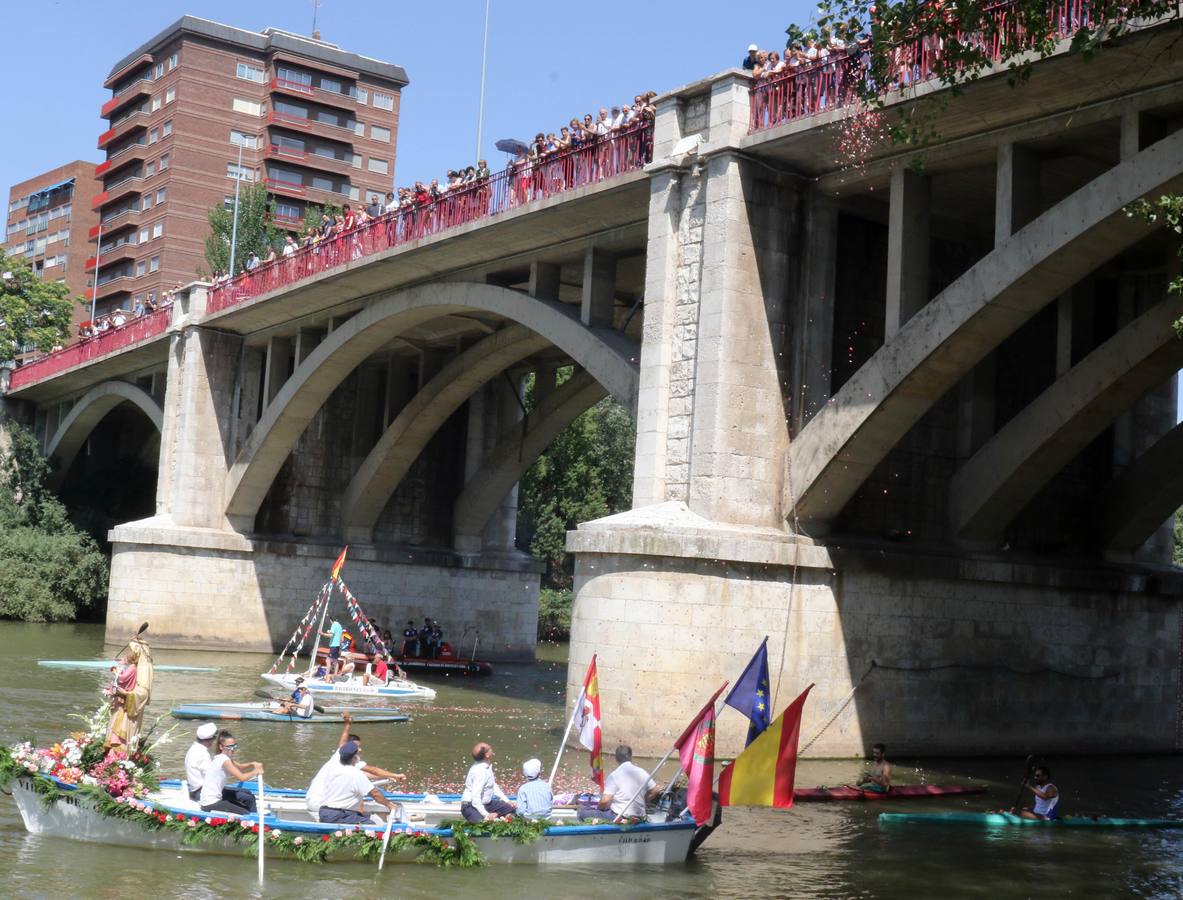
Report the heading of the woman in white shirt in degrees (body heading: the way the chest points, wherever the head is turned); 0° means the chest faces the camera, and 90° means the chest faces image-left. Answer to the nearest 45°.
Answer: approximately 270°

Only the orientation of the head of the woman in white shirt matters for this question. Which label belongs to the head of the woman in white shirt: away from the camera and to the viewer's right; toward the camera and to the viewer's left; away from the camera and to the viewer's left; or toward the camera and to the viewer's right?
toward the camera and to the viewer's right

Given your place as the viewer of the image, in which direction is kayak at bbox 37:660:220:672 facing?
facing to the left of the viewer

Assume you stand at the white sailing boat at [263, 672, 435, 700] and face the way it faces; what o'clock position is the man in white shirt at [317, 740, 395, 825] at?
The man in white shirt is roughly at 9 o'clock from the white sailing boat.

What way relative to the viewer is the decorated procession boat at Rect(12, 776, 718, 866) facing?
to the viewer's left

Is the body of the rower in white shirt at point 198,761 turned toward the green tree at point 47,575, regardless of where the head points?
no

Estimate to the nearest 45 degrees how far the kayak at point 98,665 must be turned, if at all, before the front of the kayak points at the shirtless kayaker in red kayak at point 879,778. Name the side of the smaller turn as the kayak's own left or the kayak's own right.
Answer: approximately 135° to the kayak's own left

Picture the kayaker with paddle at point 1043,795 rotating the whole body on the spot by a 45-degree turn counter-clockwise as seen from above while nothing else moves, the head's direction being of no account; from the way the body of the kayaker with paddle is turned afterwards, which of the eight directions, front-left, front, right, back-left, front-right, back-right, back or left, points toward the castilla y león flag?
front

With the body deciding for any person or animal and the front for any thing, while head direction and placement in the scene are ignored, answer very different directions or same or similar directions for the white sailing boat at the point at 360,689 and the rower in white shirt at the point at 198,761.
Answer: very different directions

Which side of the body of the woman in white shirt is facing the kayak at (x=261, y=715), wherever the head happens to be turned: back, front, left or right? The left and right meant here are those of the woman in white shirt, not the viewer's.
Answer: left

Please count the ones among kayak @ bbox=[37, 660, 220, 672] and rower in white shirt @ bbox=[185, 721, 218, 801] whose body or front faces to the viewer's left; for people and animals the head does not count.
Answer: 1

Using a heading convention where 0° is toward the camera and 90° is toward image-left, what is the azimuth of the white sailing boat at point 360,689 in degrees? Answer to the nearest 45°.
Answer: approximately 90°
